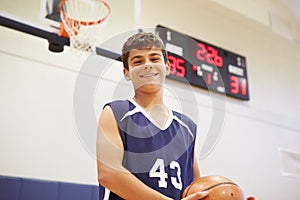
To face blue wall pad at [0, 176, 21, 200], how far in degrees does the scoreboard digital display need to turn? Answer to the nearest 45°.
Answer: approximately 90° to its right

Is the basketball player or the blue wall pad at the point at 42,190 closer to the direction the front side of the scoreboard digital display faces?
the basketball player

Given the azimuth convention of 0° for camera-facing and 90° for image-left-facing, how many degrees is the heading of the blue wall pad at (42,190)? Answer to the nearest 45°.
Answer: approximately 315°

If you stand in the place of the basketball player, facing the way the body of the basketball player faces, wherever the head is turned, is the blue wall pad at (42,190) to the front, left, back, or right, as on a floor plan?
back
